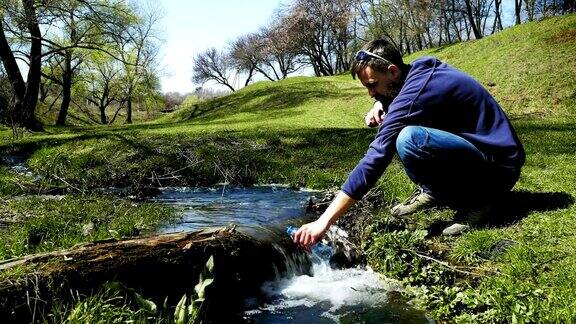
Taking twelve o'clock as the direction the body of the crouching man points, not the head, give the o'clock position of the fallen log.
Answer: The fallen log is roughly at 11 o'clock from the crouching man.

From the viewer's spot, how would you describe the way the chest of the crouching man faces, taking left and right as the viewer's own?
facing to the left of the viewer

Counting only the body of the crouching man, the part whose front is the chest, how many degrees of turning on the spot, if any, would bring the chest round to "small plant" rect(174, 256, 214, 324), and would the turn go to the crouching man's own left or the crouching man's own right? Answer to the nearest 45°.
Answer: approximately 45° to the crouching man's own left

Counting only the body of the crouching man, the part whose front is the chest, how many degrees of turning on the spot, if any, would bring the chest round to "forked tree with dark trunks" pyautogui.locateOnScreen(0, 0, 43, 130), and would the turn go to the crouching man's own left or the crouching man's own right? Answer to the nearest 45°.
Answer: approximately 45° to the crouching man's own right
